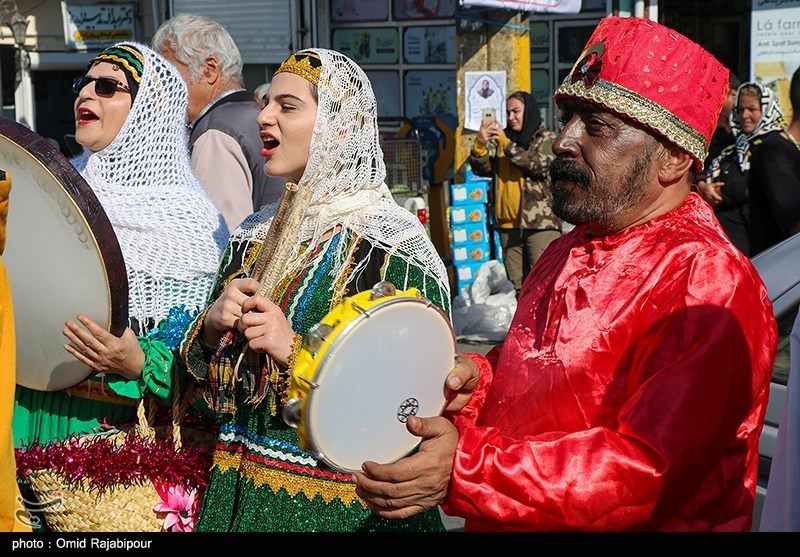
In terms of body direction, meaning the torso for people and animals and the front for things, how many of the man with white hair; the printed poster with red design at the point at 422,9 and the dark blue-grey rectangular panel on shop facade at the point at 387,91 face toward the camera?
2

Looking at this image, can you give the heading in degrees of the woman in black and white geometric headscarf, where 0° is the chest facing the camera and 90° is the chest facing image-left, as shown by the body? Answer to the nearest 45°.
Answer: approximately 45°

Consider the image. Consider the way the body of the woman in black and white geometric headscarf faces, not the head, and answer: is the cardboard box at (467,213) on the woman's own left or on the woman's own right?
on the woman's own right

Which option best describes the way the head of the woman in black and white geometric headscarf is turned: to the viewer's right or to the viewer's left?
to the viewer's left
